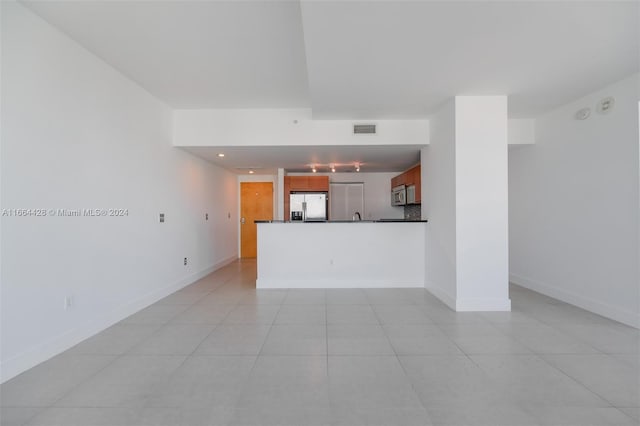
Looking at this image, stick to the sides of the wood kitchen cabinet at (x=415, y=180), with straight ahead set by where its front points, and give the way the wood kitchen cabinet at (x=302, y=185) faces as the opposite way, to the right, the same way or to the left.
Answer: to the left

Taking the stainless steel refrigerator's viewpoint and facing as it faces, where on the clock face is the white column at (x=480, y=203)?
The white column is roughly at 11 o'clock from the stainless steel refrigerator.

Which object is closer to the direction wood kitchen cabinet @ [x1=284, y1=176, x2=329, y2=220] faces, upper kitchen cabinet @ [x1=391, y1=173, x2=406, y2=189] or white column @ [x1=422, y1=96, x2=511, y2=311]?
the white column

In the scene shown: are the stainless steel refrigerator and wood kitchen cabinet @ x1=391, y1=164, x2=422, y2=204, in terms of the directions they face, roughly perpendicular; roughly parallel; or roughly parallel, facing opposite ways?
roughly perpendicular

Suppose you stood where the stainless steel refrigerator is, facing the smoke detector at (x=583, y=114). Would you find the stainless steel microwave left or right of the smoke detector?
left

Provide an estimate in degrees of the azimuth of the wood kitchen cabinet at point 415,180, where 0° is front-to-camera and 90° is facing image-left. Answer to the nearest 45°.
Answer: approximately 90°

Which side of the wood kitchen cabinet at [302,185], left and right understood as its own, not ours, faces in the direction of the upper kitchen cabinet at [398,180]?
left

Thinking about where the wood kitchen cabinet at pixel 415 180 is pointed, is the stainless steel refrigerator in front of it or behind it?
in front

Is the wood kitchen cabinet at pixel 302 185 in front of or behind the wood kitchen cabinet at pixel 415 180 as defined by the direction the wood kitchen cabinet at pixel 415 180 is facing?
in front

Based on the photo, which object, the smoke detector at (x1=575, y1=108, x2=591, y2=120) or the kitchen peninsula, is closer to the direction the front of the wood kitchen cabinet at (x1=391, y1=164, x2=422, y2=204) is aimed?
the kitchen peninsula

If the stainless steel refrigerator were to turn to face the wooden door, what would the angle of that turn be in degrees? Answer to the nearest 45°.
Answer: approximately 135° to its right

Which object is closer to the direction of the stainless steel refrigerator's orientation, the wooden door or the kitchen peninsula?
the kitchen peninsula

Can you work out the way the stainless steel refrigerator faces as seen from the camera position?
facing the viewer

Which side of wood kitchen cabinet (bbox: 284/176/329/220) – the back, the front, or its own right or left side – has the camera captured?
front

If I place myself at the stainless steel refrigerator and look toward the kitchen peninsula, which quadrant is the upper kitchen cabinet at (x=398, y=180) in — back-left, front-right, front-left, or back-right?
front-left
